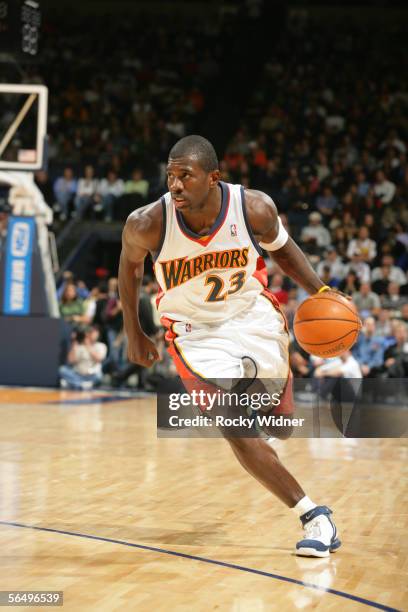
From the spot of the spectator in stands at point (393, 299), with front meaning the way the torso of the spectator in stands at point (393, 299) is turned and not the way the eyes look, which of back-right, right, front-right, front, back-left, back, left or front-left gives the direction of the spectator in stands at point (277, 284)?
right

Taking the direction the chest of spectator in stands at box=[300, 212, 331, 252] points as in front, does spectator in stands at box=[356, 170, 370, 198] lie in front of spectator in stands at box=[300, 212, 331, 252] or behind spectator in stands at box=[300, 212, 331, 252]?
behind

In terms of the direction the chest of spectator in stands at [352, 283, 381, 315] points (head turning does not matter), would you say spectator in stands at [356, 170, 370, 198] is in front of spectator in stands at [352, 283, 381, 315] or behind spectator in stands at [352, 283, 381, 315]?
behind

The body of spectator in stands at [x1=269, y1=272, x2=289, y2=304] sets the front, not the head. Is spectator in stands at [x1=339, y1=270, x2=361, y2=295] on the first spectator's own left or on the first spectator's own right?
on the first spectator's own left

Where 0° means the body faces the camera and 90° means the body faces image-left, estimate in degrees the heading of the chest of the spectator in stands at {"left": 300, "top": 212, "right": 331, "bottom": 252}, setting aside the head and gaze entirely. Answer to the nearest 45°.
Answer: approximately 0°

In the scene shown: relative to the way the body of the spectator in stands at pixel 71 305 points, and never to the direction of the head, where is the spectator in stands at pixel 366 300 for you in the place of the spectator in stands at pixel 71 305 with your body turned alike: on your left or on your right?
on your left

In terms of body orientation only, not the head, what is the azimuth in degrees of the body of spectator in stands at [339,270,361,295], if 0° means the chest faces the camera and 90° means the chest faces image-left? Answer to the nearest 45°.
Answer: approximately 0°
